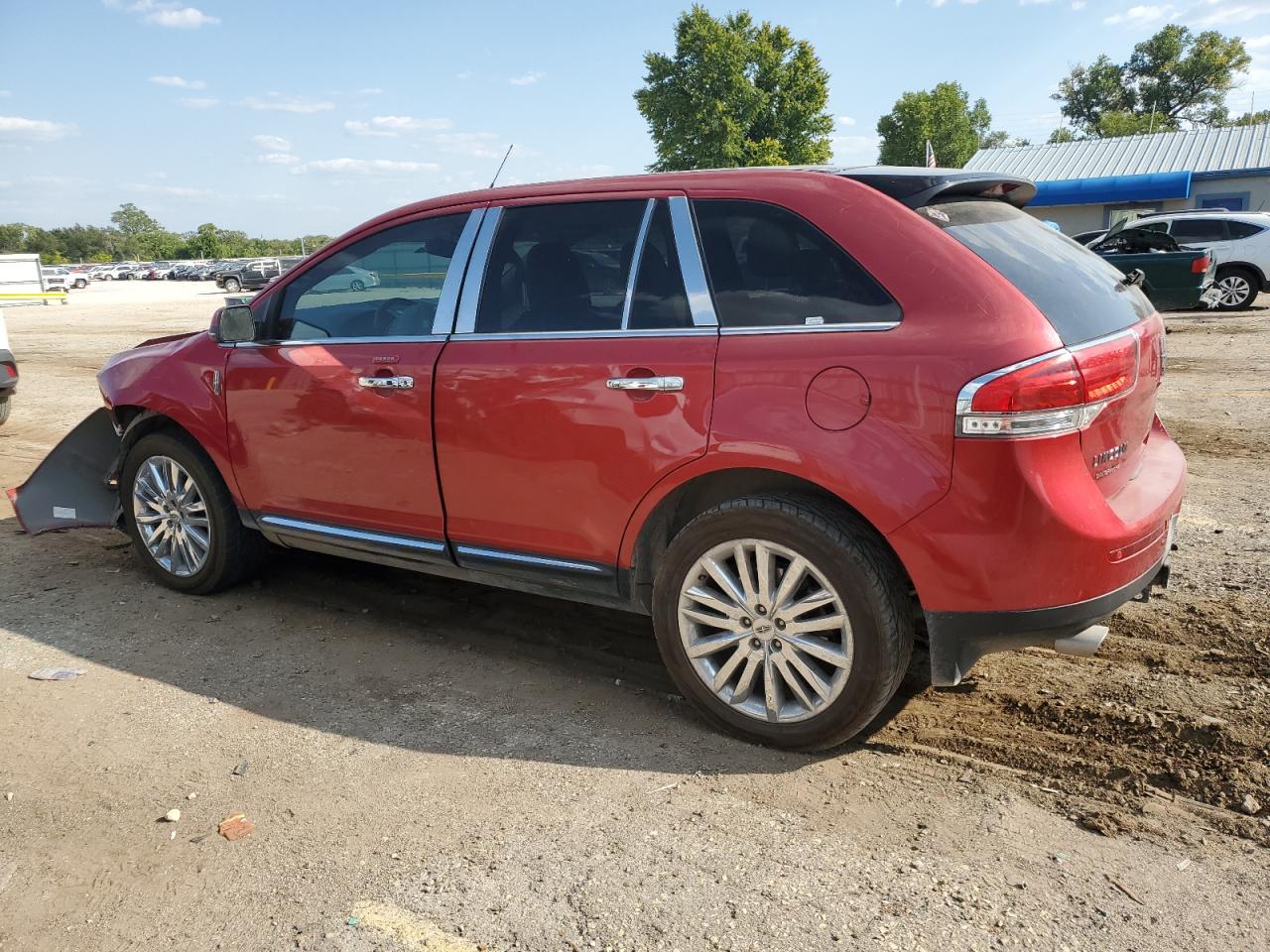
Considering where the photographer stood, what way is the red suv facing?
facing away from the viewer and to the left of the viewer

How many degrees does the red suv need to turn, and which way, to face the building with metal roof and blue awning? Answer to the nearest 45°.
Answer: approximately 90° to its right

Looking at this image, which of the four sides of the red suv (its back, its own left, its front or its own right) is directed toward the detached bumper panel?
front

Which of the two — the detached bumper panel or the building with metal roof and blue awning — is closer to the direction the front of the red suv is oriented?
the detached bumper panel
